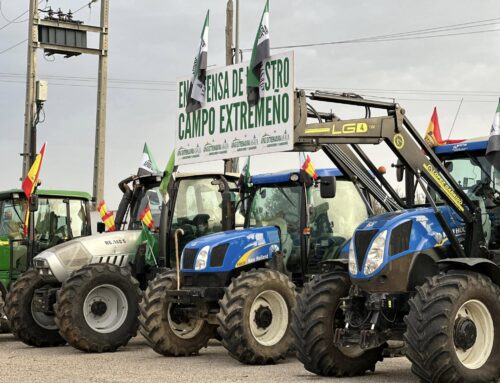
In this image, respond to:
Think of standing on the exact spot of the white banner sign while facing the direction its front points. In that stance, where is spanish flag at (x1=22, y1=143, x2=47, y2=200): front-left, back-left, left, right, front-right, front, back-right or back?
right

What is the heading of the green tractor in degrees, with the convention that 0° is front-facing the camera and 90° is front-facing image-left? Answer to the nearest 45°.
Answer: approximately 45°

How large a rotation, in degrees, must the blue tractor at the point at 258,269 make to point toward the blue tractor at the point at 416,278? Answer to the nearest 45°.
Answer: approximately 90° to its left

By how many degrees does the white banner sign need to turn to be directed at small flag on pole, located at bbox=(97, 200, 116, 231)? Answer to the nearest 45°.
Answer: approximately 90° to its right

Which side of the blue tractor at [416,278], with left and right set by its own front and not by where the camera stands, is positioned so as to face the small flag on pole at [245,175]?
right

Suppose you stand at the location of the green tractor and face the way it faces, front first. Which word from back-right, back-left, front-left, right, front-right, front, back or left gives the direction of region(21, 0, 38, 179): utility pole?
back-right

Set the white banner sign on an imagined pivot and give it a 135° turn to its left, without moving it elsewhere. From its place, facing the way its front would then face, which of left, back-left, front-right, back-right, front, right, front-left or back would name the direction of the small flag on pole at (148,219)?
back-left

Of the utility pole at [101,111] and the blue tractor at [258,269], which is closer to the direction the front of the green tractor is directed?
the blue tractor

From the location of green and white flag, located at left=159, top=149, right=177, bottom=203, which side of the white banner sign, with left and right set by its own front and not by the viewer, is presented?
right
